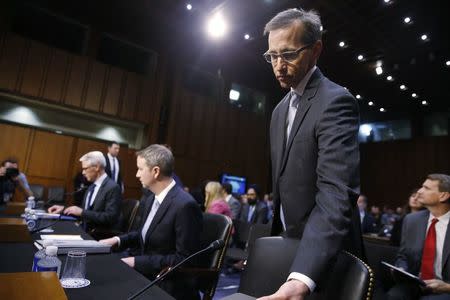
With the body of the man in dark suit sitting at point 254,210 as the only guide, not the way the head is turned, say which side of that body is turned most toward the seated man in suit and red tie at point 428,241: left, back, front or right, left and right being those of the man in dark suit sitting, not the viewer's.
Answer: left

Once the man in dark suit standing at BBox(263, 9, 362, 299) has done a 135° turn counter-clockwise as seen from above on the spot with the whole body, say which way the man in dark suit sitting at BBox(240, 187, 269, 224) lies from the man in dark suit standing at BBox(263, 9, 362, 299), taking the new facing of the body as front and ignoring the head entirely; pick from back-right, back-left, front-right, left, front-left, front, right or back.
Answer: left

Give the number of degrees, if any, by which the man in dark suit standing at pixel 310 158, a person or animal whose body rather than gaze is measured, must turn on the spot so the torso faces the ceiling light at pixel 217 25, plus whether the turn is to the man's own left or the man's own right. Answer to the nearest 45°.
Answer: approximately 90° to the man's own right

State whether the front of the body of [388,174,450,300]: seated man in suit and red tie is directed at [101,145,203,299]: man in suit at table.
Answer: yes

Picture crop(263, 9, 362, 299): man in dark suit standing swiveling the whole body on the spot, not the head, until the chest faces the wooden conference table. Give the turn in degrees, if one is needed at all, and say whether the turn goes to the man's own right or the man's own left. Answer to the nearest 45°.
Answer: approximately 45° to the man's own right

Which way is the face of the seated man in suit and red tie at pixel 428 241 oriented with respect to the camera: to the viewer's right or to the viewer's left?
to the viewer's left

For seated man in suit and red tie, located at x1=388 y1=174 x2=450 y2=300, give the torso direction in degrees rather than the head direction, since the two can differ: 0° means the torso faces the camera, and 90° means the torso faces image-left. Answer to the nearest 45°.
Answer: approximately 45°

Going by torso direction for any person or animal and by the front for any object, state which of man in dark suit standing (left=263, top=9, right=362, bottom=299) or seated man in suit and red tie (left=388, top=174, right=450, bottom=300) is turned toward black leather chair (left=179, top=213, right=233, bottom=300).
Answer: the seated man in suit and red tie

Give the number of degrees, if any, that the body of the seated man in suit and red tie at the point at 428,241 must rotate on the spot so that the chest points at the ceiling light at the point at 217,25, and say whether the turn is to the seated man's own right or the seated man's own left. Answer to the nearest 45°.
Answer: approximately 90° to the seated man's own right
